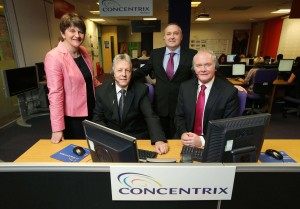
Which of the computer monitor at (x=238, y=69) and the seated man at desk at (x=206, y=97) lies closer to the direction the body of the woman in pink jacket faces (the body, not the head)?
the seated man at desk

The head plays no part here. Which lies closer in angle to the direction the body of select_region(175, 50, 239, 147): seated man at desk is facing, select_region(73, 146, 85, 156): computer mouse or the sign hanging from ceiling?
the computer mouse

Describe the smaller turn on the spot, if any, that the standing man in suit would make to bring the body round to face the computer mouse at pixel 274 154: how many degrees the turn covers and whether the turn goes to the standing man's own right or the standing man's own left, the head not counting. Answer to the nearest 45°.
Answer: approximately 45° to the standing man's own left

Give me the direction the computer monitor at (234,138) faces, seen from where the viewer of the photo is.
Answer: facing away from the viewer and to the left of the viewer

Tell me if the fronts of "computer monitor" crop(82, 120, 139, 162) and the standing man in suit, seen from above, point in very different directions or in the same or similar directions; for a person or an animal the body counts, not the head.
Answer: very different directions

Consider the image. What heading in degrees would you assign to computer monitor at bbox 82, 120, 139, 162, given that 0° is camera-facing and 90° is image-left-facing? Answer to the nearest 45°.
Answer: approximately 225°

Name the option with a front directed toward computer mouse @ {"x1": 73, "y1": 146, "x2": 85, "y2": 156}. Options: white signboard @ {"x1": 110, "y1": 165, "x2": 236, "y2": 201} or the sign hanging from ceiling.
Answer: the sign hanging from ceiling

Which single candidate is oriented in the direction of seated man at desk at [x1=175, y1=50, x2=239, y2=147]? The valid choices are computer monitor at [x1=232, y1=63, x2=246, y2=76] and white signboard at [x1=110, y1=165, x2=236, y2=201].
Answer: the computer monitor

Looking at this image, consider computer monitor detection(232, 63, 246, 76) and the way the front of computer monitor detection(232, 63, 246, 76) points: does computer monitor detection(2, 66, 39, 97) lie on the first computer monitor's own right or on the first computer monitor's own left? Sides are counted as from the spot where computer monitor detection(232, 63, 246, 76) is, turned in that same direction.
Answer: on the first computer monitor's own right
